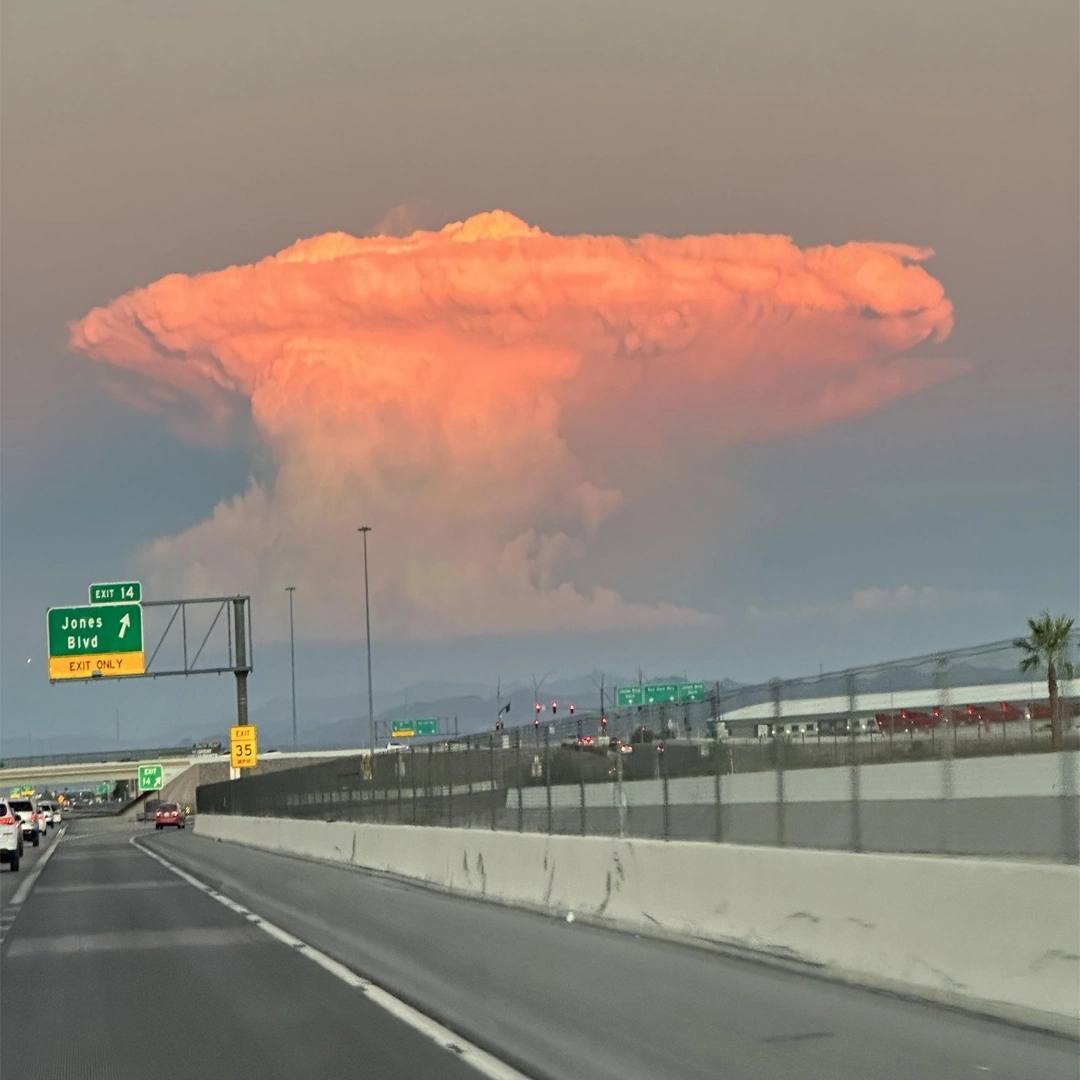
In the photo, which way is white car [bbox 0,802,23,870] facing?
away from the camera
